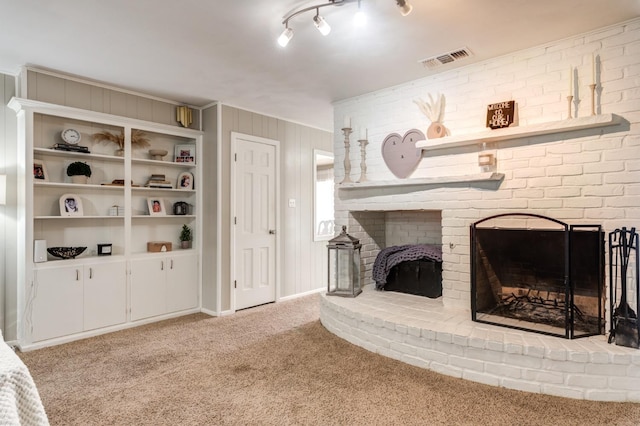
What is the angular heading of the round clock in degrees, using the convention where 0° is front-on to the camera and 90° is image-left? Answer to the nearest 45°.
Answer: approximately 315°

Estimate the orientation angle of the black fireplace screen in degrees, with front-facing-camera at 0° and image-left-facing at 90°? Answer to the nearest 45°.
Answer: approximately 45°

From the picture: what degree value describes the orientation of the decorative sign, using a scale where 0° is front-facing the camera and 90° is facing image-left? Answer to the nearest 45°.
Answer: approximately 45°
